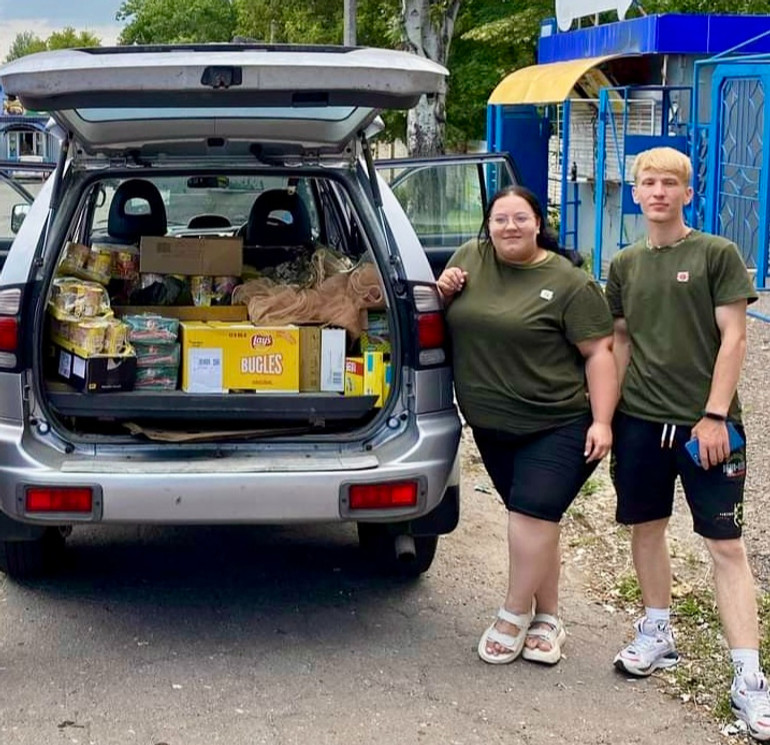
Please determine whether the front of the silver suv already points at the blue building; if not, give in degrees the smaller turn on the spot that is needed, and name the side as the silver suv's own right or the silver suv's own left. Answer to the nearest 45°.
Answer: approximately 45° to the silver suv's own right

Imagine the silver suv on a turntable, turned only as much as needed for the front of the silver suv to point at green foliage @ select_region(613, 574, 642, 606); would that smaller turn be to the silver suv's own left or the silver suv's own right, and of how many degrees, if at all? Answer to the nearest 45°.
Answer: approximately 90° to the silver suv's own right

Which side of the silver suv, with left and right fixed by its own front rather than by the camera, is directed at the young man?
back

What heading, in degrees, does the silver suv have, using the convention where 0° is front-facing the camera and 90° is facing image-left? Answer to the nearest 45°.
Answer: approximately 180°

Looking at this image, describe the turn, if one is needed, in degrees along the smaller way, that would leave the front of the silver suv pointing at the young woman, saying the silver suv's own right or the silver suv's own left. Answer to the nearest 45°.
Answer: approximately 90° to the silver suv's own right

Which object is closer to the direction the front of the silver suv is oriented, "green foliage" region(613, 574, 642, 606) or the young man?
the green foliage

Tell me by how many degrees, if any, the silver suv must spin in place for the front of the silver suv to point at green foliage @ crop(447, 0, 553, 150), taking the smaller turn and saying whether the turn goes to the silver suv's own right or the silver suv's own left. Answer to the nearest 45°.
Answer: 0° — it already faces it

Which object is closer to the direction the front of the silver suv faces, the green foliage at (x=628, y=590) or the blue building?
the blue building
